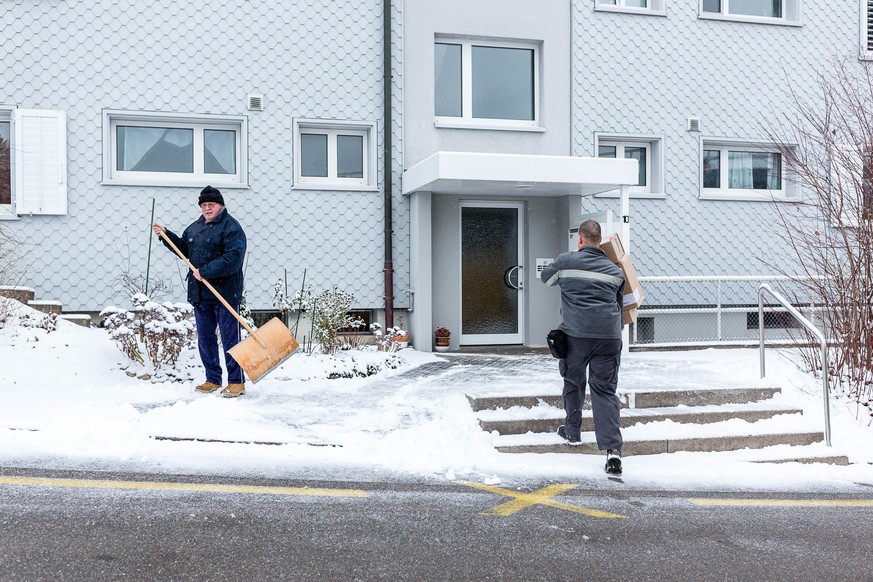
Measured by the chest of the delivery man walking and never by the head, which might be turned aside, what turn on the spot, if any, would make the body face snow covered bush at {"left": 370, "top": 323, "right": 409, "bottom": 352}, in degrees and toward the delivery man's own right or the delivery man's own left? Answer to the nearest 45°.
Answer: approximately 45° to the delivery man's own left

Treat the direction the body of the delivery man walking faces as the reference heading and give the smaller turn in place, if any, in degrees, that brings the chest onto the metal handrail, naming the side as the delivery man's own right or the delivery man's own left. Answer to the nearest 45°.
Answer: approximately 45° to the delivery man's own right

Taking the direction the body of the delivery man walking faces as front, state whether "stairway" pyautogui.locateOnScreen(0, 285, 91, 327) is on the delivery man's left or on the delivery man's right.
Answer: on the delivery man's left

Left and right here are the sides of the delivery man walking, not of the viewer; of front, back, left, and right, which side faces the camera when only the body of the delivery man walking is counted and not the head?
back

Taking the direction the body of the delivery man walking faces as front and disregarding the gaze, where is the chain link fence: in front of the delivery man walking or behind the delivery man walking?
in front
